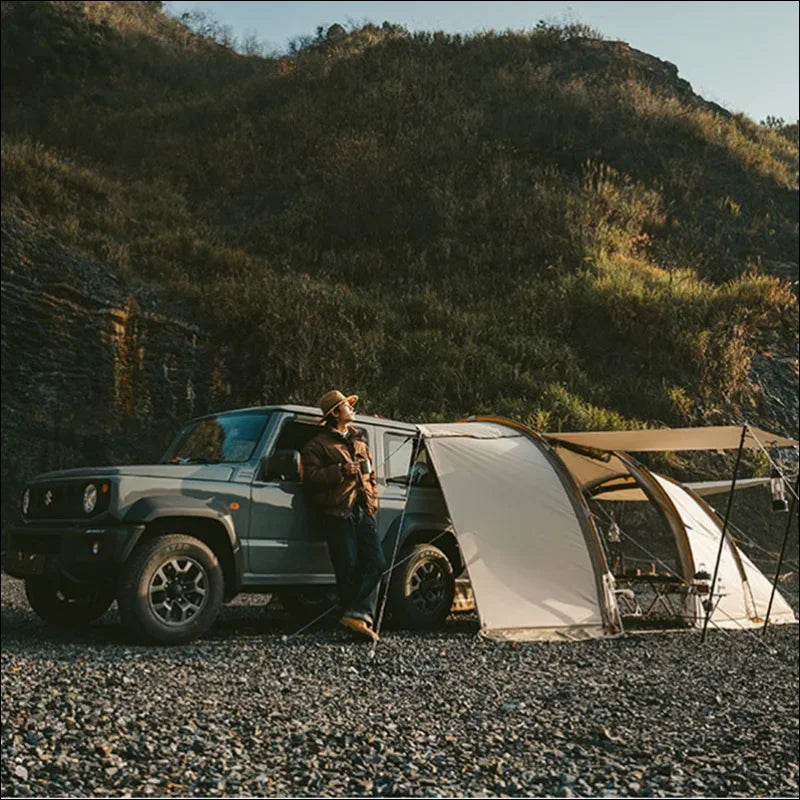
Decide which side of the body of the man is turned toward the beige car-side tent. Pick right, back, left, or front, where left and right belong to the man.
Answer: left

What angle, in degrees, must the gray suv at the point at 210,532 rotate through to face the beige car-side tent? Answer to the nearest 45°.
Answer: approximately 135° to its left

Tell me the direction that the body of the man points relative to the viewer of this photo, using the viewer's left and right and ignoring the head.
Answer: facing the viewer and to the right of the viewer

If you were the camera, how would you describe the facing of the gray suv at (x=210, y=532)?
facing the viewer and to the left of the viewer
